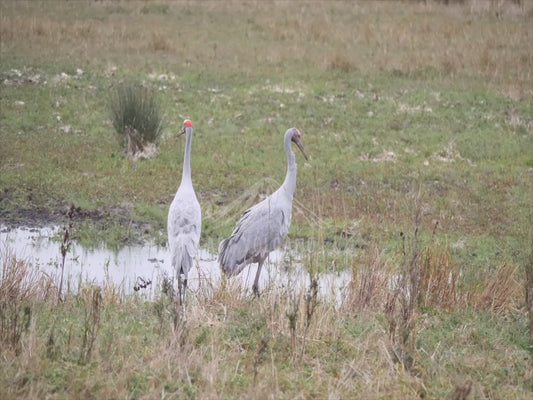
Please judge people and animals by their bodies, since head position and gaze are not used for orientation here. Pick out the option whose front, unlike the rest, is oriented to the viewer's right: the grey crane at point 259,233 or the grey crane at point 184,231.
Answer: the grey crane at point 259,233

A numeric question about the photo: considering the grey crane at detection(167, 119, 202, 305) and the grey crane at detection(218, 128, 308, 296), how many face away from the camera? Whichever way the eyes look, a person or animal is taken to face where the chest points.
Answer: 1

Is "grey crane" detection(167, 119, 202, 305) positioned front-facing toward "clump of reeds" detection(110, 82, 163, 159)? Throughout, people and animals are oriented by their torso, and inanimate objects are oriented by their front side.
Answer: yes

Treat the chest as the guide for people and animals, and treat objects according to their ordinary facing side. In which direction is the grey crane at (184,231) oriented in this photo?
away from the camera

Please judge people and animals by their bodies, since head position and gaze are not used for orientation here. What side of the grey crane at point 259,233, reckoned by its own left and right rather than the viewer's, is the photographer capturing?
right

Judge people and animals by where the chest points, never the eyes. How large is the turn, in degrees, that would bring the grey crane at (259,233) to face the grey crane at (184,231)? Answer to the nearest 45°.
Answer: approximately 135° to its right

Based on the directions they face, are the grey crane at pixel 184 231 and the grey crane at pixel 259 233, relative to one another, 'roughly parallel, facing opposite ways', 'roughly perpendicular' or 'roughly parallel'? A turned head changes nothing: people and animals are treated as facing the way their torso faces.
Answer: roughly perpendicular

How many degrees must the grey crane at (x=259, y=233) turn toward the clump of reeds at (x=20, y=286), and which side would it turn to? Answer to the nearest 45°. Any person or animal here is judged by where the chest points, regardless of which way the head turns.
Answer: approximately 135° to its right

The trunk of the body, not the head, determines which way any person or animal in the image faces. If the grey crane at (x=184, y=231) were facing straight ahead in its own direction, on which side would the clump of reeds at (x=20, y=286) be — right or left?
on its left

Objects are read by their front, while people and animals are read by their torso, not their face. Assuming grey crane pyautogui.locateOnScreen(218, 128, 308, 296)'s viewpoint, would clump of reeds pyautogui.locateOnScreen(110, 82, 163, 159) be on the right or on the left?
on its left

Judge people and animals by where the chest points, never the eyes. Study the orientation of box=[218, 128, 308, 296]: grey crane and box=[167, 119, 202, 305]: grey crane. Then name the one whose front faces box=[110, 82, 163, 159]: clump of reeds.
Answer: box=[167, 119, 202, 305]: grey crane
